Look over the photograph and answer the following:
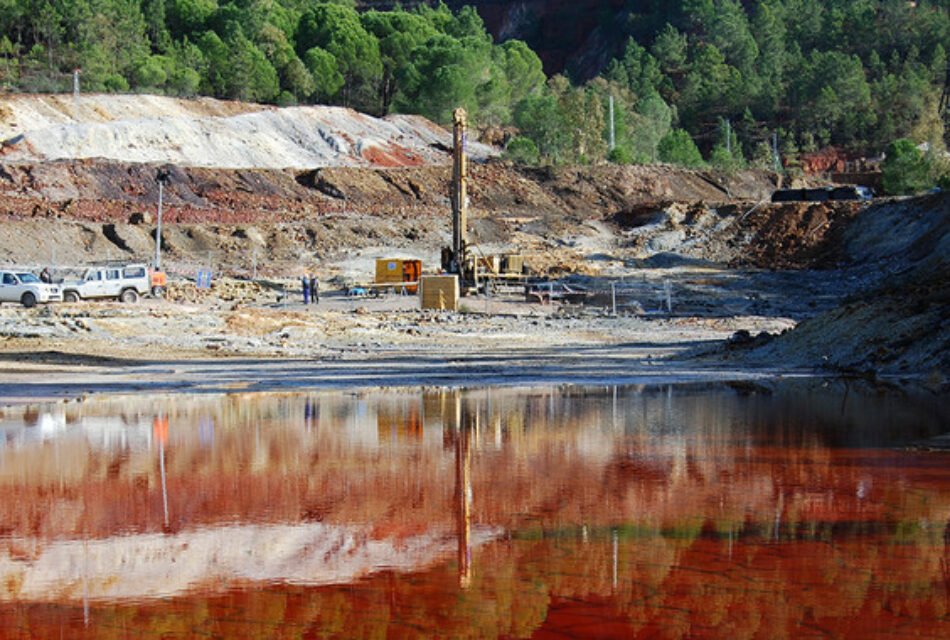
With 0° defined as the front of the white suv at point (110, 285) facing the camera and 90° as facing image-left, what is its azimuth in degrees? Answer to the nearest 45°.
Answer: approximately 90°

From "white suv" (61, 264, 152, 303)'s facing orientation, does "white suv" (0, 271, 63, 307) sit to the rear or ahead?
ahead
